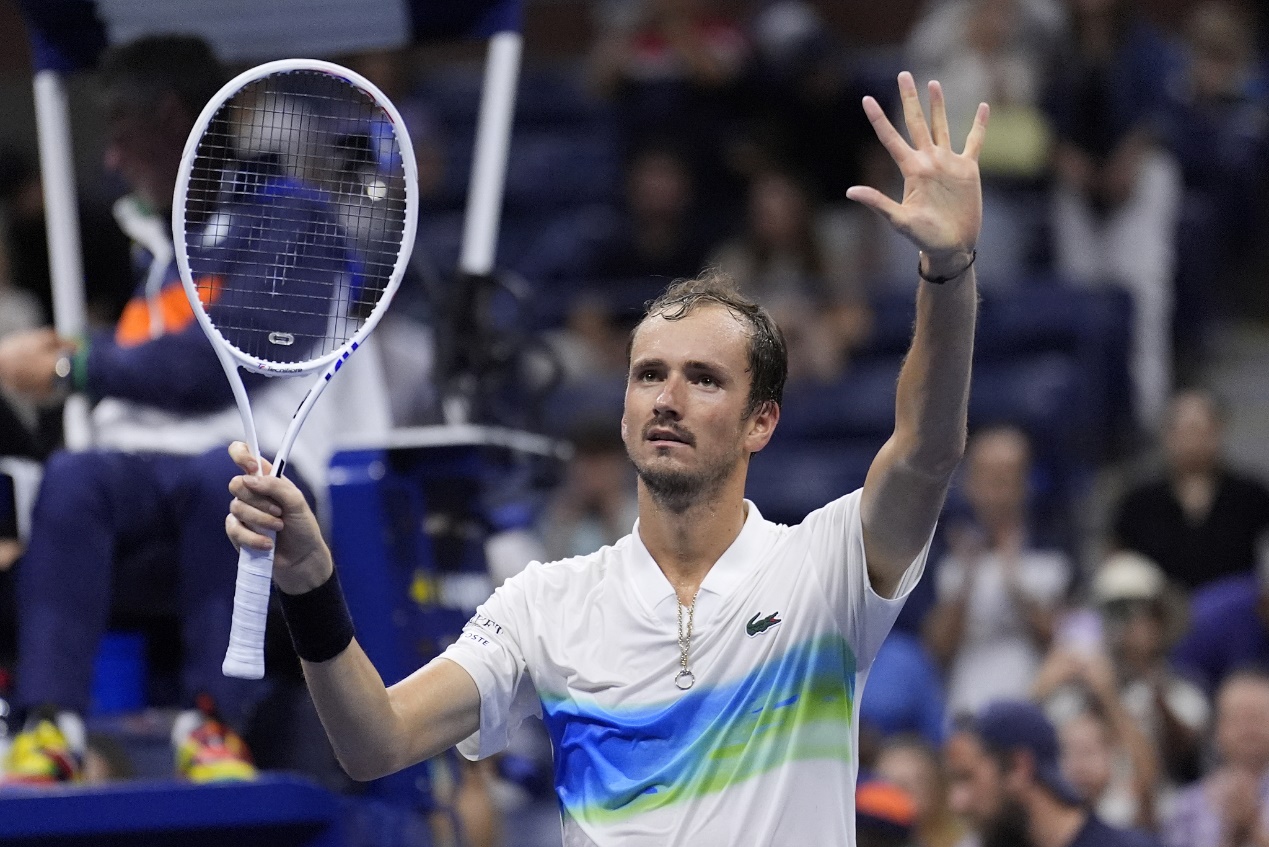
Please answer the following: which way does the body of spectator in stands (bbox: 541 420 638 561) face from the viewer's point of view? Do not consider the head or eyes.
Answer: toward the camera

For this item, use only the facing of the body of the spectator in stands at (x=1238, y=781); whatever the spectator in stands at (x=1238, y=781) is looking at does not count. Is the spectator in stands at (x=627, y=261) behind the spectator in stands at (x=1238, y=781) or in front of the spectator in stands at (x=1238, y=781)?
behind

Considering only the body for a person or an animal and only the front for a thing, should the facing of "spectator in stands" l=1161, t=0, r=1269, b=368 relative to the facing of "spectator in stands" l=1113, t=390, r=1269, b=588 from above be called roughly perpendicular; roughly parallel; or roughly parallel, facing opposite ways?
roughly parallel

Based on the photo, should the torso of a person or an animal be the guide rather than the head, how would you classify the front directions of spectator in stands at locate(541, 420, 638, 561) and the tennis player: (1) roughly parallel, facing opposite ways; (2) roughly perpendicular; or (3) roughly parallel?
roughly parallel

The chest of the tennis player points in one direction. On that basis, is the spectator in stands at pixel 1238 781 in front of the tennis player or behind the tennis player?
behind

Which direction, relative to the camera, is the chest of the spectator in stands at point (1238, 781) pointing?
toward the camera

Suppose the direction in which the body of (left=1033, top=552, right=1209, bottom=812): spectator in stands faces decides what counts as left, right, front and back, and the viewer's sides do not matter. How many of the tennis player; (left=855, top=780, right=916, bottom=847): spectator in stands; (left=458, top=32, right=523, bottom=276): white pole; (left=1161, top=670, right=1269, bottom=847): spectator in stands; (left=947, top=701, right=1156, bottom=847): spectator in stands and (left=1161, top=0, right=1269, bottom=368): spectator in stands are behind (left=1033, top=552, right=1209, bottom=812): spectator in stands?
1

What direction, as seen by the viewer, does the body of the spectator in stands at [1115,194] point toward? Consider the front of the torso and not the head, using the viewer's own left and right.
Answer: facing the viewer

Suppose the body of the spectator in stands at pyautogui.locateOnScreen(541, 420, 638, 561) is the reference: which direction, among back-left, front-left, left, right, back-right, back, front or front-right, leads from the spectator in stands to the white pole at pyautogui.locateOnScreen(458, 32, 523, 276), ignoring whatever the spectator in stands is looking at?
front

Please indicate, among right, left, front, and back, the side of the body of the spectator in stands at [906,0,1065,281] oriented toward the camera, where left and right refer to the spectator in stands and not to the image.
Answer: front

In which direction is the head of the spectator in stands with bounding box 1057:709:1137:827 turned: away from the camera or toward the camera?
toward the camera

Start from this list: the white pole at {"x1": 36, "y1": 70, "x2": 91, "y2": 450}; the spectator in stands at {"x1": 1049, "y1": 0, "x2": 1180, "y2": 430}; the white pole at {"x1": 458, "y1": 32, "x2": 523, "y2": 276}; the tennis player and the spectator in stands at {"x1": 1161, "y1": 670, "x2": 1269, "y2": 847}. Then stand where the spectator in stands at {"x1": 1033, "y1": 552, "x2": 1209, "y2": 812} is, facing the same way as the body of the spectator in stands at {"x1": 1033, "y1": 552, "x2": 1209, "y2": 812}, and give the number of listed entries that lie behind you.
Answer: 1

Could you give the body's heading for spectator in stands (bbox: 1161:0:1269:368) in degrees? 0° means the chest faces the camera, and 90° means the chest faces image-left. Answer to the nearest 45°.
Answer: approximately 0°

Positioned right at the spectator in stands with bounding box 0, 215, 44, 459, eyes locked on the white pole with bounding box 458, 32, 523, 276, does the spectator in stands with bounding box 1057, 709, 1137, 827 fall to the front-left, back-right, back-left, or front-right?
front-left

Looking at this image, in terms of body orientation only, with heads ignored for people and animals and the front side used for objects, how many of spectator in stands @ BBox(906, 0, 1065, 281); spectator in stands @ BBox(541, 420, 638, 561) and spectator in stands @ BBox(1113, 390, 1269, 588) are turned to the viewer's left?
0

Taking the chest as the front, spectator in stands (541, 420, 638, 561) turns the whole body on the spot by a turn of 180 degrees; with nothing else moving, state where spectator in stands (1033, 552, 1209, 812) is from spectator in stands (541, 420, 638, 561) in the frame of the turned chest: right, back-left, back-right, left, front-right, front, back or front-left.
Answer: back-right
